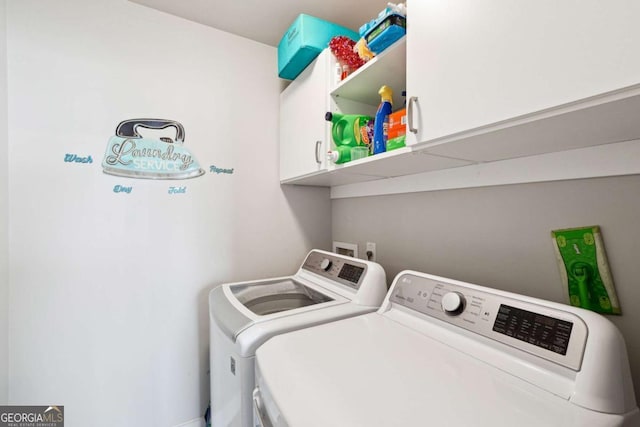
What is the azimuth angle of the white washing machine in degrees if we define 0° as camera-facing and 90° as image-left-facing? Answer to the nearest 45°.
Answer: approximately 45°

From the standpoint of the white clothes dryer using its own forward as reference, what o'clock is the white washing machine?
The white washing machine is roughly at 2 o'clock from the white clothes dryer.

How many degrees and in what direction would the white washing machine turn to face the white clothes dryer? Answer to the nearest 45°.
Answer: approximately 90° to its left

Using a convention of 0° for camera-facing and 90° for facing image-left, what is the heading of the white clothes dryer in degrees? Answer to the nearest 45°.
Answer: approximately 45°

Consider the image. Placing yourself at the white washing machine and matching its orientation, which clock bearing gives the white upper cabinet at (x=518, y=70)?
The white upper cabinet is roughly at 9 o'clock from the white washing machine.
